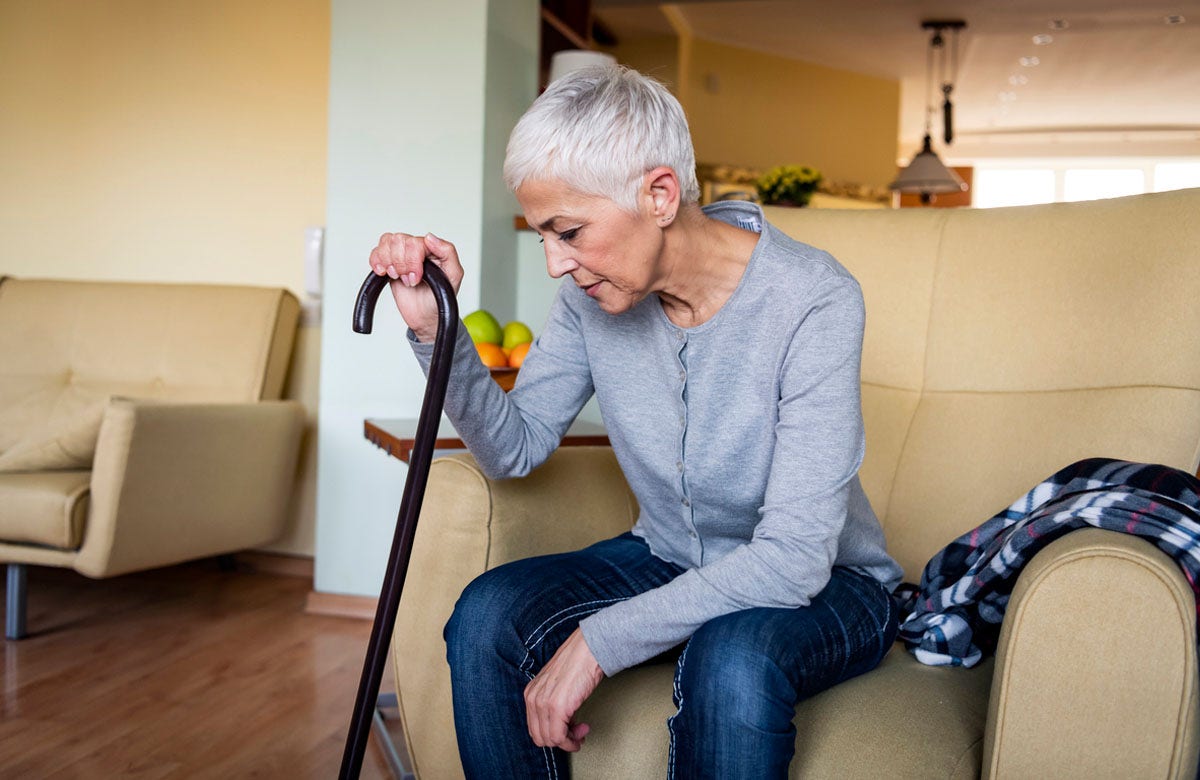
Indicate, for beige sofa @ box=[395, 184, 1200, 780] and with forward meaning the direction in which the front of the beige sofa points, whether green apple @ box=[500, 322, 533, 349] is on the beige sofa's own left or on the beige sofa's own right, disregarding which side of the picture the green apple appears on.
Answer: on the beige sofa's own right

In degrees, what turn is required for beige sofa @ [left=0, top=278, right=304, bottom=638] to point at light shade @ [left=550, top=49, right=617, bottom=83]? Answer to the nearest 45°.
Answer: approximately 180°

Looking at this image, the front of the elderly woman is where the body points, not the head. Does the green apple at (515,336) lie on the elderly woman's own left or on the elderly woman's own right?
on the elderly woman's own right

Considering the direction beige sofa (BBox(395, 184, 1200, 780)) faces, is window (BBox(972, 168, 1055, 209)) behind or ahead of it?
behind

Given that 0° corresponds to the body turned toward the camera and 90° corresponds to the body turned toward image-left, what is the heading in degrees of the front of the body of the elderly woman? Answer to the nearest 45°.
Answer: approximately 45°

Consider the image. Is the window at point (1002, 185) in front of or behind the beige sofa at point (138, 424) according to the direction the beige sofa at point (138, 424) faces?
behind

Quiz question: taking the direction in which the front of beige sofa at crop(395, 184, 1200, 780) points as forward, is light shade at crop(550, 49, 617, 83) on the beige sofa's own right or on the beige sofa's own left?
on the beige sofa's own right

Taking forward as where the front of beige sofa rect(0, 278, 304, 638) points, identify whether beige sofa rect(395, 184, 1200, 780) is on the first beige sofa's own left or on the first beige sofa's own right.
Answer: on the first beige sofa's own left
